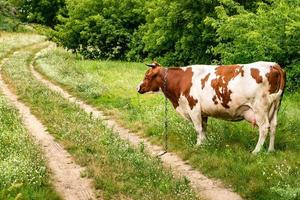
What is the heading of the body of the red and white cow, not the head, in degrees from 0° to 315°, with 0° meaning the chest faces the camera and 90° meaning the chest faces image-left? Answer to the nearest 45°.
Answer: approximately 90°
